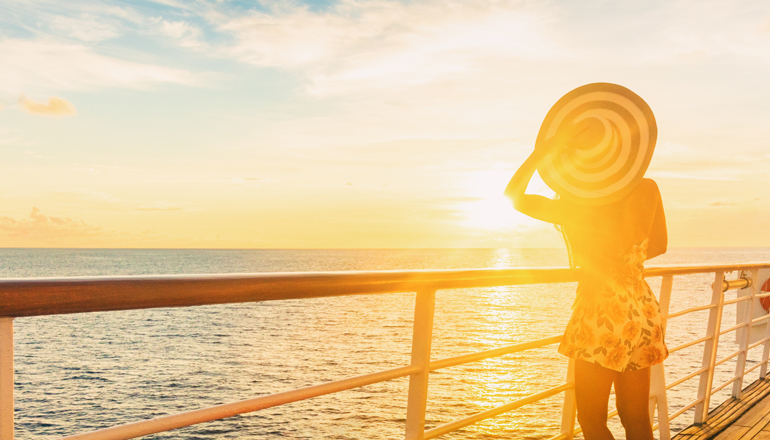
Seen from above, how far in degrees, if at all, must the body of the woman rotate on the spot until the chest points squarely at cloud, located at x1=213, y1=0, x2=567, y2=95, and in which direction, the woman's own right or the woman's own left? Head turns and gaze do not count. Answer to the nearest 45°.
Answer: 0° — they already face it

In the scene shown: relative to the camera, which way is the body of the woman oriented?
away from the camera
